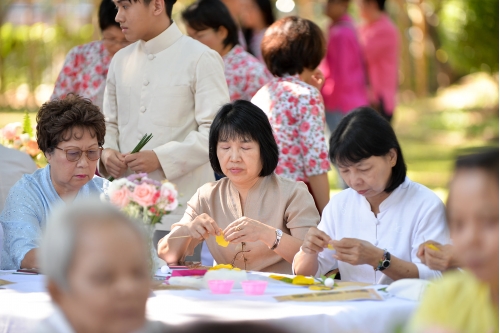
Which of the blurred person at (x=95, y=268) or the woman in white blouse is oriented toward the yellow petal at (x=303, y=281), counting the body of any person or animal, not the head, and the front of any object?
the woman in white blouse

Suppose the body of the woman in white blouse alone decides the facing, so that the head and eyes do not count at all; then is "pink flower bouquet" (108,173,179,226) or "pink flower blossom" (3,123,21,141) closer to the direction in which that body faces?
the pink flower bouquet

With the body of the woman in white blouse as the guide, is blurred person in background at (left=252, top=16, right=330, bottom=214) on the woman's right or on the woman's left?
on the woman's right

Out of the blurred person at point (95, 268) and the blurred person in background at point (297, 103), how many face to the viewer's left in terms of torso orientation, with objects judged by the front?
0

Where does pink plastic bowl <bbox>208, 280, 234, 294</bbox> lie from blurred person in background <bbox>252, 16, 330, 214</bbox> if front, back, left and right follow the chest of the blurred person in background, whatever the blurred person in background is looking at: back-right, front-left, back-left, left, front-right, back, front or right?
back-right

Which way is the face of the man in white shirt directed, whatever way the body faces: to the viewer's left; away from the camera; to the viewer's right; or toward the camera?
to the viewer's left

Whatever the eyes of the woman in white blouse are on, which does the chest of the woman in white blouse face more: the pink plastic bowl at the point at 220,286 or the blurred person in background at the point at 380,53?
the pink plastic bowl

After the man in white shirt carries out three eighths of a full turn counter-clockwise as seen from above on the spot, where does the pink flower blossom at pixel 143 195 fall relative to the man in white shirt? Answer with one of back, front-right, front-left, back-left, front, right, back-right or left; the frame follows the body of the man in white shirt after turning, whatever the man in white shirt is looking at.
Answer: right

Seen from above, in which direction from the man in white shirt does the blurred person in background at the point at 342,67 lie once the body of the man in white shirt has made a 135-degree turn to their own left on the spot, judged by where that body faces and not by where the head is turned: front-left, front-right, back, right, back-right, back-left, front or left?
front-left

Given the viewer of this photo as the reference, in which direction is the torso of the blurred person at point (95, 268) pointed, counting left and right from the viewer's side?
facing the viewer and to the right of the viewer

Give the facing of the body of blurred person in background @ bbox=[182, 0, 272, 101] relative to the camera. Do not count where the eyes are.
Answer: to the viewer's left

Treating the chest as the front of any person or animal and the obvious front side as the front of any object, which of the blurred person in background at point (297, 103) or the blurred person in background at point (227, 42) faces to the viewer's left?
the blurred person in background at point (227, 42)

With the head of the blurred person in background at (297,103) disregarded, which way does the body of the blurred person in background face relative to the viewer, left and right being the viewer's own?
facing away from the viewer and to the right of the viewer

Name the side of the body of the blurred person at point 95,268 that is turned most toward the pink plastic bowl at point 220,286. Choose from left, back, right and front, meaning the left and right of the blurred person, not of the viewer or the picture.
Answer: left

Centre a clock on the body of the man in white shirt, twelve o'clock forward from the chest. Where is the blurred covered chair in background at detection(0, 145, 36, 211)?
The blurred covered chair in background is roughly at 2 o'clock from the man in white shirt.
